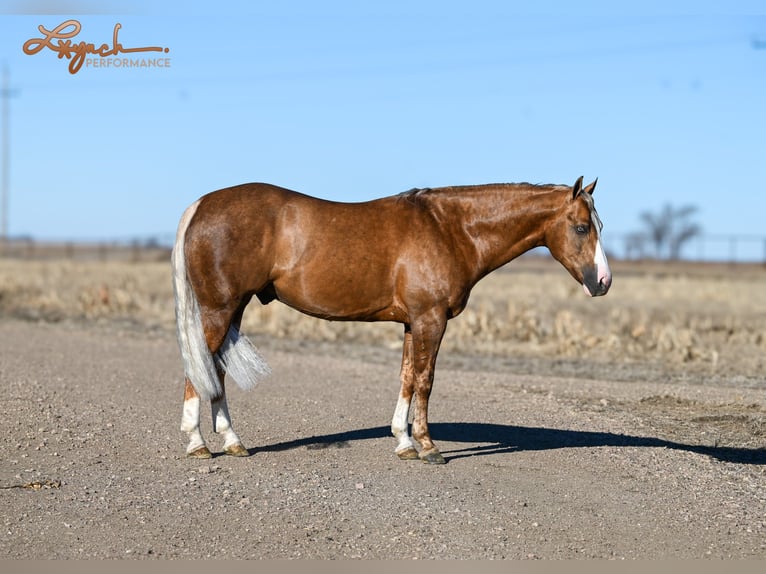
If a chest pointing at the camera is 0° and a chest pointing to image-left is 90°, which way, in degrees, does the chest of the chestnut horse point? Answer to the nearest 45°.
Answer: approximately 270°
